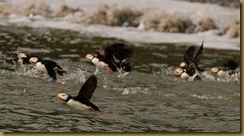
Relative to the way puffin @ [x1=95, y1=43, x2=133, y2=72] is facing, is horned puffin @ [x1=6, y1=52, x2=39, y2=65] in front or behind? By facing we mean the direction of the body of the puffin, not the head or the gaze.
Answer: in front

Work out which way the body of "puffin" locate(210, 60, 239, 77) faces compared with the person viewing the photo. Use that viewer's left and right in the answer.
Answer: facing to the left of the viewer

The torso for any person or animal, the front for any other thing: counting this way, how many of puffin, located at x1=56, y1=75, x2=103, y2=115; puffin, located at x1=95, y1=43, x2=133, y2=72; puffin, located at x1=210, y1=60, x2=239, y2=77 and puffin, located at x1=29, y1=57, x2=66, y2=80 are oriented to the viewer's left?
4

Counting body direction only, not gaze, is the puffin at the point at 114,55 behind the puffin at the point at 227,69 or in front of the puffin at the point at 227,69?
in front

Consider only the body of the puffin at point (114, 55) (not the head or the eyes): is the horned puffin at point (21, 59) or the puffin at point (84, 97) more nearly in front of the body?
the horned puffin

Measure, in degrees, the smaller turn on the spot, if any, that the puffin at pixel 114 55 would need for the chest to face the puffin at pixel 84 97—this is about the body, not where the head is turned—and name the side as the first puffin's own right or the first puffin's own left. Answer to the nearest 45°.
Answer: approximately 90° to the first puffin's own left

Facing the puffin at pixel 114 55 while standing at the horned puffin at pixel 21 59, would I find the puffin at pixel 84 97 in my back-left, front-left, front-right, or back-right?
front-right

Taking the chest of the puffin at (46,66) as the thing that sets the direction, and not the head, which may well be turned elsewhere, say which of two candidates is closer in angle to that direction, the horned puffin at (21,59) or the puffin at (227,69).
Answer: the horned puffin

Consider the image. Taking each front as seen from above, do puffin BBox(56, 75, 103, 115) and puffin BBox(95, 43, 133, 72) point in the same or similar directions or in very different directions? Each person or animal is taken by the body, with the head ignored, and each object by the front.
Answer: same or similar directions

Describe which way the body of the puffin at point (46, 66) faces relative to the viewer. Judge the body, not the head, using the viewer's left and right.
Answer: facing to the left of the viewer

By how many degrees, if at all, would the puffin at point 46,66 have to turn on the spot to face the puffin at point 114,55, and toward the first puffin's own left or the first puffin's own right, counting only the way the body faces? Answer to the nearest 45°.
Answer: approximately 180°

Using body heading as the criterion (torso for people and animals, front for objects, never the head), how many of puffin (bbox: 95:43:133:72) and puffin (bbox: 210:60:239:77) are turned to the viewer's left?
2

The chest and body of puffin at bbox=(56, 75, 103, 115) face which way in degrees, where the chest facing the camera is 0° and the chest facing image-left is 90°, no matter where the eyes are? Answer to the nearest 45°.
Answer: approximately 90°

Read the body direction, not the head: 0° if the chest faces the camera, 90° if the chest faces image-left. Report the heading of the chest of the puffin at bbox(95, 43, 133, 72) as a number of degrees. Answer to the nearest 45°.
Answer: approximately 90°
